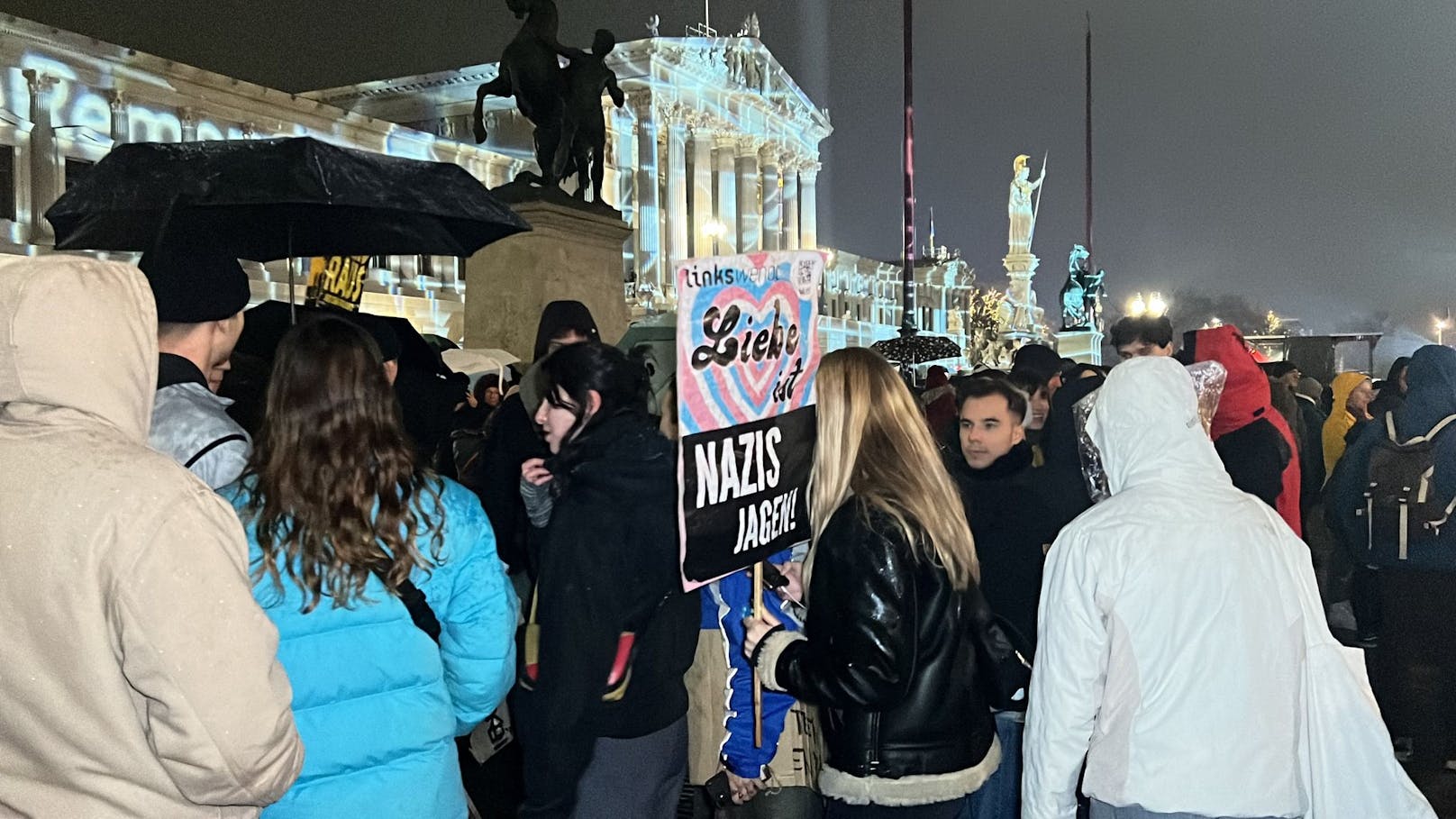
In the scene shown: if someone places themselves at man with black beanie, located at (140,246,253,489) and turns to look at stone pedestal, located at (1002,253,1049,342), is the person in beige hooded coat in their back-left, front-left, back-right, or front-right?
back-right

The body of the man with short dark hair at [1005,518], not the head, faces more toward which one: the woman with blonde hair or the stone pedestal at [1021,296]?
the woman with blonde hair

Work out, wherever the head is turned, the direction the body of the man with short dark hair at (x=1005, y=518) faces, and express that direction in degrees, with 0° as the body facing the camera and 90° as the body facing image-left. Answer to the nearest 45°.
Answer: approximately 45°

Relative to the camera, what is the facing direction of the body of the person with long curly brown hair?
away from the camera

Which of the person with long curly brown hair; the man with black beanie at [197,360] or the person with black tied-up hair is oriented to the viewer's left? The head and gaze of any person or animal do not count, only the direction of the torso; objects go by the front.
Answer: the person with black tied-up hair

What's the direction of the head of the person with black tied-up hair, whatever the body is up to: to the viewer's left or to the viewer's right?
to the viewer's left

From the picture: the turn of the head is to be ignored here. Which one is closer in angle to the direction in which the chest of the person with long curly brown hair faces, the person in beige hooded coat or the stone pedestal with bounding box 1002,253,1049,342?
the stone pedestal

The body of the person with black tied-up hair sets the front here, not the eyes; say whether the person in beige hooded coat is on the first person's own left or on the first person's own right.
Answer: on the first person's own left

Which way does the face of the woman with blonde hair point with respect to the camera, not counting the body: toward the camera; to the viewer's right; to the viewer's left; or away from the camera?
away from the camera

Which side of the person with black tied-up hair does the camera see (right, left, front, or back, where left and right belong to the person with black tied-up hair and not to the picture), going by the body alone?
left

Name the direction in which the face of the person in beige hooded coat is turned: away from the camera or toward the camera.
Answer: away from the camera

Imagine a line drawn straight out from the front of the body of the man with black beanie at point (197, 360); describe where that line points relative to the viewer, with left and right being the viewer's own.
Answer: facing away from the viewer and to the right of the viewer

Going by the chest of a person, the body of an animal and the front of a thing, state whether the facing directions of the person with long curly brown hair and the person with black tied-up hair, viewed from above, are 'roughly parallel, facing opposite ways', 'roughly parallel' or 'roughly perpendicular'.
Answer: roughly perpendicular

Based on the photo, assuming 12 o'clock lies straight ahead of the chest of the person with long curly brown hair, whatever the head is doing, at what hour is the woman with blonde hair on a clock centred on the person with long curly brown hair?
The woman with blonde hair is roughly at 3 o'clock from the person with long curly brown hair.

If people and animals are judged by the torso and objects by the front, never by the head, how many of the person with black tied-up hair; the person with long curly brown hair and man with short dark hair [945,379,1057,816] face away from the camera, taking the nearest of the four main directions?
1
